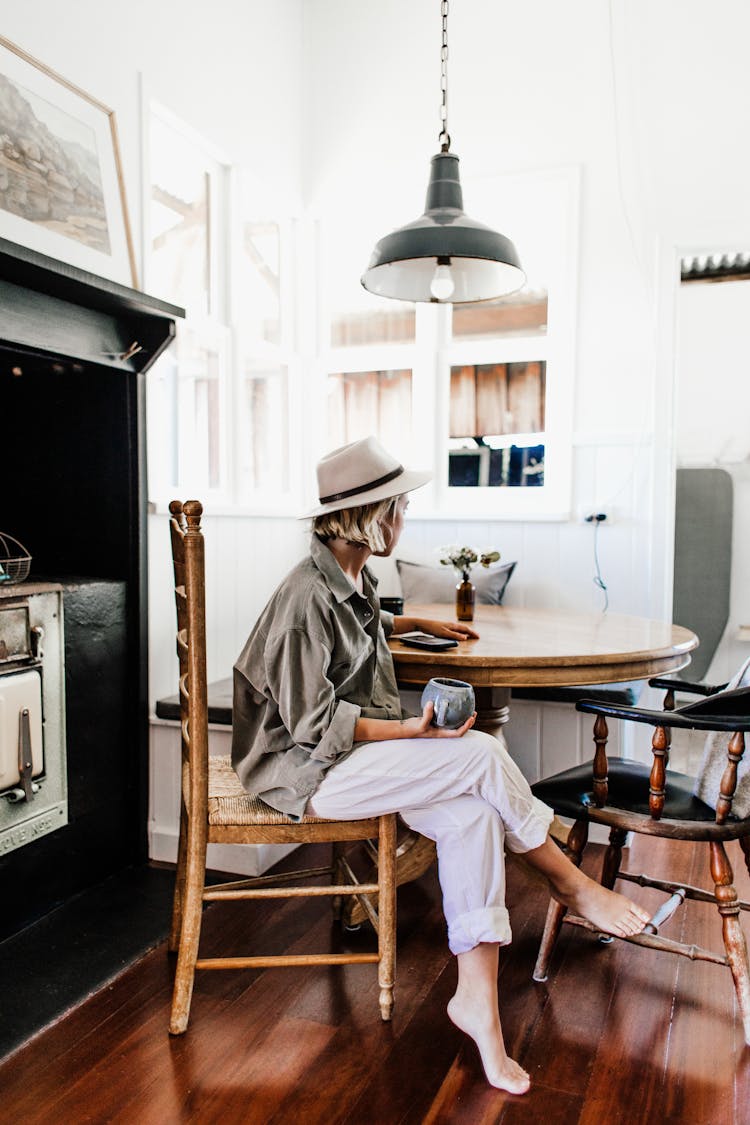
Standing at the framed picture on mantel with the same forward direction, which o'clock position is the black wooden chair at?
The black wooden chair is roughly at 12 o'clock from the framed picture on mantel.

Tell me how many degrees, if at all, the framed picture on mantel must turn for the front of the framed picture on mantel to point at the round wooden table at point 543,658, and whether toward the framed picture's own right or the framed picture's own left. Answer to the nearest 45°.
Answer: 0° — it already faces it

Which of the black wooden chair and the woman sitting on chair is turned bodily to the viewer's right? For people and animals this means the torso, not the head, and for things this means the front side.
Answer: the woman sitting on chair

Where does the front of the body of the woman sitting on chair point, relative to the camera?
to the viewer's right

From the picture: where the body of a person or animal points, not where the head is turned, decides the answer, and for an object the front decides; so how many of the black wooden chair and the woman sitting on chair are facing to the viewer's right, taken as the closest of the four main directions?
1

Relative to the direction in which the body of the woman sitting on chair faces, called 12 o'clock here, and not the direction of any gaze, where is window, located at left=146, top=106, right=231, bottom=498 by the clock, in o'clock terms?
The window is roughly at 8 o'clock from the woman sitting on chair.

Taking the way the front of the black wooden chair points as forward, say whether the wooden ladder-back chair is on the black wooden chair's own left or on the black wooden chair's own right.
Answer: on the black wooden chair's own left

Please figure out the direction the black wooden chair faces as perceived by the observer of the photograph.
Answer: facing away from the viewer and to the left of the viewer

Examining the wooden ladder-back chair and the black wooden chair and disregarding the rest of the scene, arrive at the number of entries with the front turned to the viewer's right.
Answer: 1

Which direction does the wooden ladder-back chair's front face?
to the viewer's right
